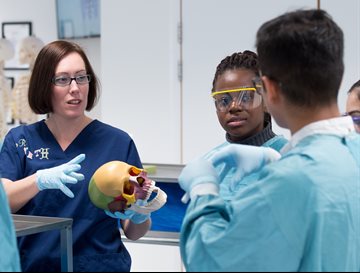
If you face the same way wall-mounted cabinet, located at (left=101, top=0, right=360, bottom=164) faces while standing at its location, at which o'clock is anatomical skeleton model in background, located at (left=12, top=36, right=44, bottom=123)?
The anatomical skeleton model in background is roughly at 4 o'clock from the wall-mounted cabinet.

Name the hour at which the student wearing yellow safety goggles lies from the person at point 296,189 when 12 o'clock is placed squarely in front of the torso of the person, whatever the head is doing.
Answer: The student wearing yellow safety goggles is roughly at 1 o'clock from the person.

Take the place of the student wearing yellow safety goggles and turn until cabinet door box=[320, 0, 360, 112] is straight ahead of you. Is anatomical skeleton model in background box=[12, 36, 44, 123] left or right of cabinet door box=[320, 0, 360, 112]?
left

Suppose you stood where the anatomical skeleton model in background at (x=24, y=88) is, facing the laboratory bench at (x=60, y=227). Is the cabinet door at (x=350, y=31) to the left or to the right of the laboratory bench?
left

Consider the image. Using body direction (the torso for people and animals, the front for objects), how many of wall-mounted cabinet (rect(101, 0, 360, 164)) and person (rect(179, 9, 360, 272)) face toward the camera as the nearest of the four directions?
1

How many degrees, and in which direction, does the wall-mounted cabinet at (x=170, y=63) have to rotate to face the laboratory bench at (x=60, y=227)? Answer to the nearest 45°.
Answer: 0° — it already faces it

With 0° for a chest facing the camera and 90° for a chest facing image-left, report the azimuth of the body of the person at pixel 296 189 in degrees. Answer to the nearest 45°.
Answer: approximately 135°

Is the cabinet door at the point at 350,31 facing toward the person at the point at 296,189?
yes
